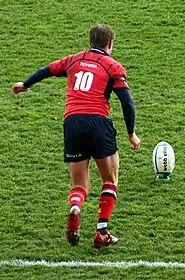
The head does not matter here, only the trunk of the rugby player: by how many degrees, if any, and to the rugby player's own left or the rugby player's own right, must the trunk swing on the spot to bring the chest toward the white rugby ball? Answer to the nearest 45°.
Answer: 0° — they already face it

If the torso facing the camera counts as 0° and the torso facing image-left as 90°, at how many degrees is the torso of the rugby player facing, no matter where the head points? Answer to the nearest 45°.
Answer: approximately 225°

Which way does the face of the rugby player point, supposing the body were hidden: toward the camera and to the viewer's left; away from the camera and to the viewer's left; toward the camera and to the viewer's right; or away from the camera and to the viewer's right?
away from the camera and to the viewer's right
